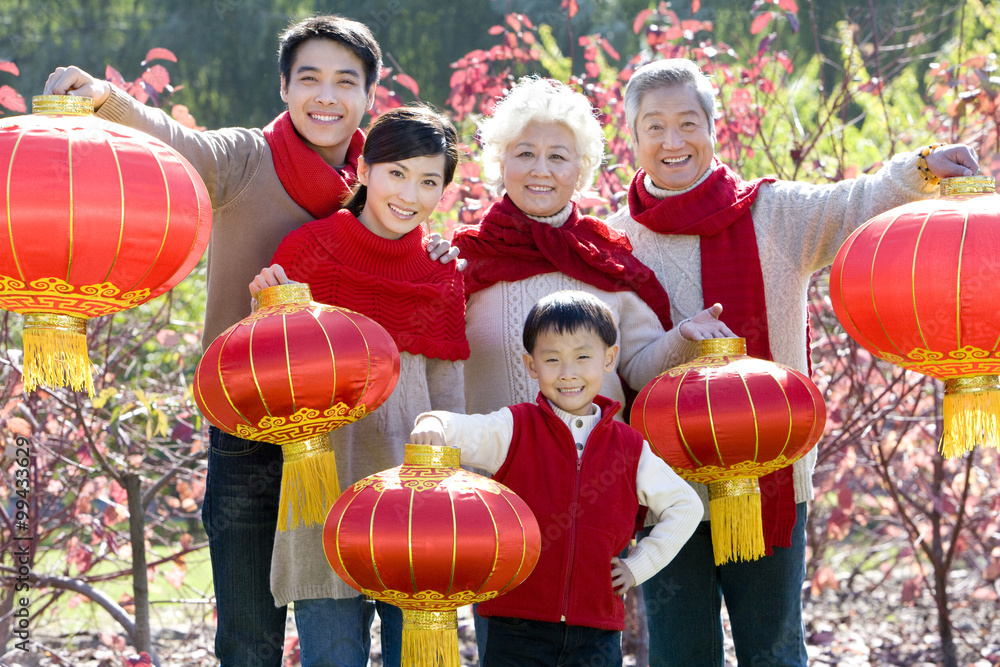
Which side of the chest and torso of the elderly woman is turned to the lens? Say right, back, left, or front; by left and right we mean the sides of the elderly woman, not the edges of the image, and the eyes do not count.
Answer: front

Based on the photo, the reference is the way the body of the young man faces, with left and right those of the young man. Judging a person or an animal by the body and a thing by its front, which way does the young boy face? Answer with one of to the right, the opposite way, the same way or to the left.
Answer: the same way

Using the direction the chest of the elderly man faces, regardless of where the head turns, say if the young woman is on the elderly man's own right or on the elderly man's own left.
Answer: on the elderly man's own right

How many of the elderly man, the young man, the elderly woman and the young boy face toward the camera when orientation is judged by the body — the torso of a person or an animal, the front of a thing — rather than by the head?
4

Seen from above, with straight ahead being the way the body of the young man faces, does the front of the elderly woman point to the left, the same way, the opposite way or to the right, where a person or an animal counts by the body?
the same way

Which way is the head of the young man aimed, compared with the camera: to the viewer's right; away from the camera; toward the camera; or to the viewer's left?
toward the camera

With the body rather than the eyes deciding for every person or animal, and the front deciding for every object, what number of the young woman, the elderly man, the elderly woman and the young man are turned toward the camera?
4

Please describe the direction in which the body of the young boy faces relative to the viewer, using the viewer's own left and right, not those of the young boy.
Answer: facing the viewer

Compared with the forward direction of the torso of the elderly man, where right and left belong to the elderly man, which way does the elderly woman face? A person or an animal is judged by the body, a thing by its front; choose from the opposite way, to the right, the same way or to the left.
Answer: the same way

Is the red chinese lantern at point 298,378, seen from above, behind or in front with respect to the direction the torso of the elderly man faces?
in front
